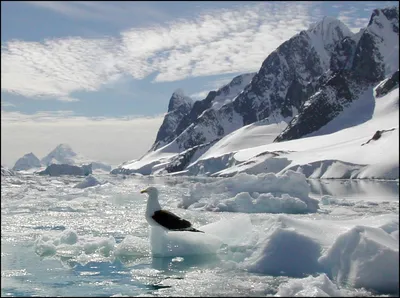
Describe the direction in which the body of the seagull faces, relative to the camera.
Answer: to the viewer's left

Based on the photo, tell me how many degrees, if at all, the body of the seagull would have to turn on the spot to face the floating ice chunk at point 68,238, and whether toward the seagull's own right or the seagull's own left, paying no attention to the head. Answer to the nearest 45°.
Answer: approximately 45° to the seagull's own right

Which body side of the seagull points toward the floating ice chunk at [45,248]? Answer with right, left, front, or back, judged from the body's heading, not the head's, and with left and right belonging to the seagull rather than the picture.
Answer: front

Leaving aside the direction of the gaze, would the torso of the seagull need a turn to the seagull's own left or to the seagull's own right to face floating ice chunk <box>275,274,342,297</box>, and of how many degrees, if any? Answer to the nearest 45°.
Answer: approximately 135° to the seagull's own left

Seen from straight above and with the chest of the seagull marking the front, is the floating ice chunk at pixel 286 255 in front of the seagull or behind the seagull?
behind

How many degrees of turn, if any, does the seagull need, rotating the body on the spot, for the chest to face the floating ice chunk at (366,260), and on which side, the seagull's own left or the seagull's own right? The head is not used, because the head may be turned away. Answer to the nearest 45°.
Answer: approximately 135° to the seagull's own left

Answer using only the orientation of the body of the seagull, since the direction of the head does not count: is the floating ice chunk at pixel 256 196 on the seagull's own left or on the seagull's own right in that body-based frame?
on the seagull's own right
